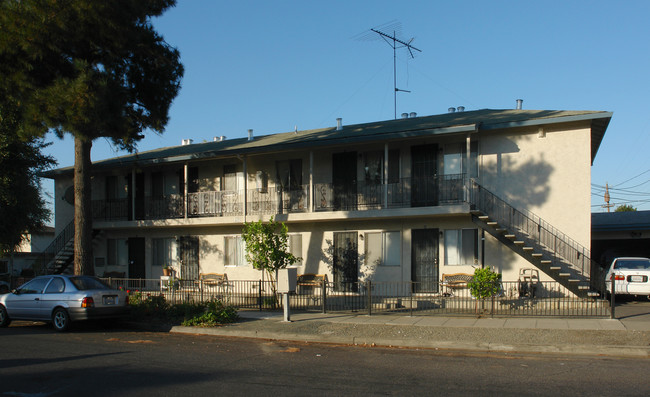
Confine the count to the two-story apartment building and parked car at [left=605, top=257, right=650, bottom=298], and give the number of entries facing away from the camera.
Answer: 1

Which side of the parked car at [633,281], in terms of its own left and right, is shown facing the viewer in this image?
back

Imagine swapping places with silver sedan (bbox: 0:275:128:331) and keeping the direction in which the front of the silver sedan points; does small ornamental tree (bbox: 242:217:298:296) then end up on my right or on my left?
on my right

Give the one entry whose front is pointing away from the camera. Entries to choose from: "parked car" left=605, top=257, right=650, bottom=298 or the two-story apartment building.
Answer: the parked car

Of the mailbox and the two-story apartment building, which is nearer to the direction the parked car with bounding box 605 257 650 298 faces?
the two-story apartment building

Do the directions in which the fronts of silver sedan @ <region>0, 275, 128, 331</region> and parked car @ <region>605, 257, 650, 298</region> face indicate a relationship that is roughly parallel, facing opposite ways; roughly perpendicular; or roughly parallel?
roughly perpendicular

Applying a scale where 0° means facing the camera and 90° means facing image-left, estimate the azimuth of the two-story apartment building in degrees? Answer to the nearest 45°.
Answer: approximately 45°

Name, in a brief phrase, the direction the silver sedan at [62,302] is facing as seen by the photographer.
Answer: facing away from the viewer and to the left of the viewer

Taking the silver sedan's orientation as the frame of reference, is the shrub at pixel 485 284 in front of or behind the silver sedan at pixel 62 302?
behind

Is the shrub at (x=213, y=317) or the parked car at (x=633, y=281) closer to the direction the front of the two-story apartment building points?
the shrub
